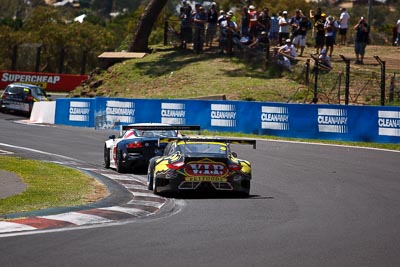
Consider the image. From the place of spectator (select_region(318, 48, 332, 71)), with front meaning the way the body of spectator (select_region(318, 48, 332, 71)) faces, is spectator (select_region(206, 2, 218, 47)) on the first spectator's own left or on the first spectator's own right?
on the first spectator's own right

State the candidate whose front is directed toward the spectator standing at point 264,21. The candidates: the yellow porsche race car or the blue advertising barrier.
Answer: the yellow porsche race car

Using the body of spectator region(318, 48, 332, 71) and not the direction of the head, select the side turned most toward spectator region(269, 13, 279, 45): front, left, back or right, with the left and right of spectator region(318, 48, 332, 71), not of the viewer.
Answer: right

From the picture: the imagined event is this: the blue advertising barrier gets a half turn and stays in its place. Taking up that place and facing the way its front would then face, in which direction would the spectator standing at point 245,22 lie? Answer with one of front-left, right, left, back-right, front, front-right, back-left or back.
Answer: front

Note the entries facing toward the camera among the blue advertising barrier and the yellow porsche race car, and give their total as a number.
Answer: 1

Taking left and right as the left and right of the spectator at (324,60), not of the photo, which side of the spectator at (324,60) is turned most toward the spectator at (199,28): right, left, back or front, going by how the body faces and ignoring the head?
right

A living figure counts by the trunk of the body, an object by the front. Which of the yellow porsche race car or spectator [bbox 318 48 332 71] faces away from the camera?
the yellow porsche race car

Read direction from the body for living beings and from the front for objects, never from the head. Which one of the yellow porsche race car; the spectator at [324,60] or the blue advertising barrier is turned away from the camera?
the yellow porsche race car

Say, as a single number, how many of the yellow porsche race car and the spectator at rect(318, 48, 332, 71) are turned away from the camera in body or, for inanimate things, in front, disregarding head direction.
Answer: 1

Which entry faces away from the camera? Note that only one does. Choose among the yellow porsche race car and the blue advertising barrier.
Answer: the yellow porsche race car

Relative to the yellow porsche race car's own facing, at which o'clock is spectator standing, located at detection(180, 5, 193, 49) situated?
The spectator standing is roughly at 12 o'clock from the yellow porsche race car.

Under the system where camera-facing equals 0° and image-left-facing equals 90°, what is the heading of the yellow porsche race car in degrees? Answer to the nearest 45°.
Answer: approximately 180°
